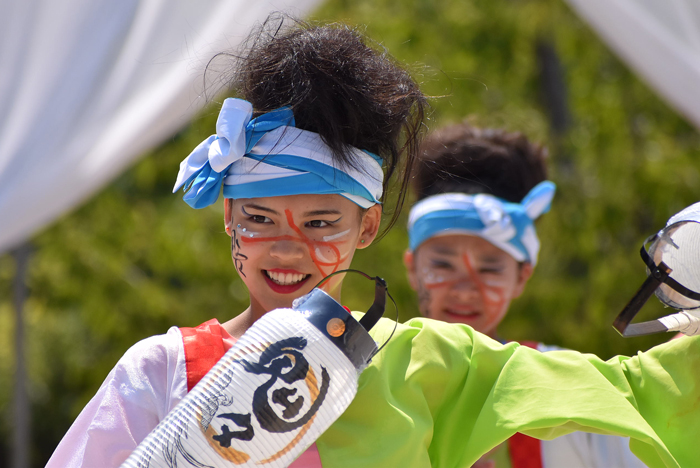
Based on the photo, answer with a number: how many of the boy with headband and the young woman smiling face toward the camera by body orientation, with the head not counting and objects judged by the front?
2

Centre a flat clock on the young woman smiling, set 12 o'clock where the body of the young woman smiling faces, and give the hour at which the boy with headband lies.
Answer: The boy with headband is roughly at 6 o'clock from the young woman smiling.

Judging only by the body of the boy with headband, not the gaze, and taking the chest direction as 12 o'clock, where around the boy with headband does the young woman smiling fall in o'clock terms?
The young woman smiling is roughly at 12 o'clock from the boy with headband.

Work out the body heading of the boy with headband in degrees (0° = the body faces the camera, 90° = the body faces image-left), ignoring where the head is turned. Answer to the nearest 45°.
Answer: approximately 0°
